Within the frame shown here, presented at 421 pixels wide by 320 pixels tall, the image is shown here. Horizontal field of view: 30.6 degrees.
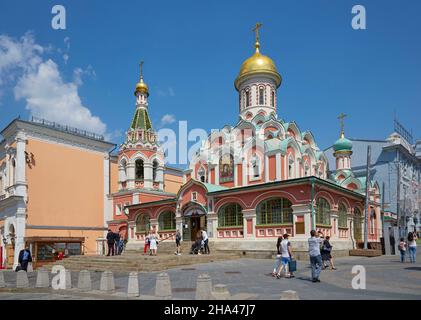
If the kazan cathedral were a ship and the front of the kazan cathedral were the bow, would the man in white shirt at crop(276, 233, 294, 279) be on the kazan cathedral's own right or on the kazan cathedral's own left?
on the kazan cathedral's own left

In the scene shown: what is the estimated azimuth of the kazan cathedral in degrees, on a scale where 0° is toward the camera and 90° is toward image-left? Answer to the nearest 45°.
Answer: approximately 45°

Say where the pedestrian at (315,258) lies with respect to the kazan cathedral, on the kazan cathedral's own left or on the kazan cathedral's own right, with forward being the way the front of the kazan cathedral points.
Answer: on the kazan cathedral's own left

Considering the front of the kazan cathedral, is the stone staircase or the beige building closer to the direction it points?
the stone staircase
